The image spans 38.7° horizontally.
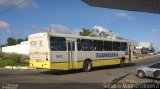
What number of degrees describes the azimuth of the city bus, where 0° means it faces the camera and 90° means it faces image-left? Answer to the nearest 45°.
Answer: approximately 225°
